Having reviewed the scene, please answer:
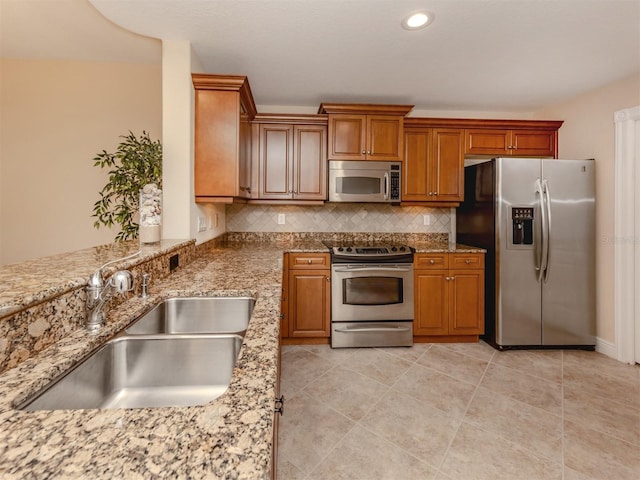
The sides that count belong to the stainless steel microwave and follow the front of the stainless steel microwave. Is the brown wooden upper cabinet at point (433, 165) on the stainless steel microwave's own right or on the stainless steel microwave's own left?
on the stainless steel microwave's own left

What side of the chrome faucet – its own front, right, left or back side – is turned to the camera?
right

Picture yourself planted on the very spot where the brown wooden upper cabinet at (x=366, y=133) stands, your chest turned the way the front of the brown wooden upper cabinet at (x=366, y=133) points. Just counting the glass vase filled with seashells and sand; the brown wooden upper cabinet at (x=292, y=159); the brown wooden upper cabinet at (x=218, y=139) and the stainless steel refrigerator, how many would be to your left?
1

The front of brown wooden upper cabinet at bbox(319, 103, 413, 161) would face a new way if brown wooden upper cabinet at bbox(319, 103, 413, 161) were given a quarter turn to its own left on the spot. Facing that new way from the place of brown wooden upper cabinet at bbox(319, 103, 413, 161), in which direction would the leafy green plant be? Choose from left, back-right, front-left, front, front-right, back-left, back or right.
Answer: back-right

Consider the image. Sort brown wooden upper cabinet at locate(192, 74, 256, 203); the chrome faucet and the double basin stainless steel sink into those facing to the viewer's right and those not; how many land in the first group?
3

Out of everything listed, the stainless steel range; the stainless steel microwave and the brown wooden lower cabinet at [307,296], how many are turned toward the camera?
3

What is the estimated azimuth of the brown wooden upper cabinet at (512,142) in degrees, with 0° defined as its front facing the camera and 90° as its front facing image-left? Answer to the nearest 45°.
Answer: approximately 0°

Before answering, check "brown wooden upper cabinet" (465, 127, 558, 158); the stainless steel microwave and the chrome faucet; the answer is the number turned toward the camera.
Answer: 2

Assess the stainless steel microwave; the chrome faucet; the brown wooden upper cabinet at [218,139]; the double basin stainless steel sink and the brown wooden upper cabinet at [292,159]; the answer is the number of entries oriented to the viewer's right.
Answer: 3

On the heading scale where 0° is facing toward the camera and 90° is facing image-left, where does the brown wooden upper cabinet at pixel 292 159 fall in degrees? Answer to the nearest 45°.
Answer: approximately 0°

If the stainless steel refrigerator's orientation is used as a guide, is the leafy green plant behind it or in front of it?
in front

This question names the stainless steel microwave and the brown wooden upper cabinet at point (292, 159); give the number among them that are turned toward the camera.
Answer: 2

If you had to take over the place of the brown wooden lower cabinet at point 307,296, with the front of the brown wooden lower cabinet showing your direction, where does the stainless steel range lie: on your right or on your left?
on your left

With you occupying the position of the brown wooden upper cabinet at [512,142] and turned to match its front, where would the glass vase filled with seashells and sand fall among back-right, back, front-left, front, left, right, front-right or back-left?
front-right
